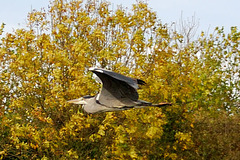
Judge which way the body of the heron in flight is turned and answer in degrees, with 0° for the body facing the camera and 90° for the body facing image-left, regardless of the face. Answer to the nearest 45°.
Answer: approximately 90°
